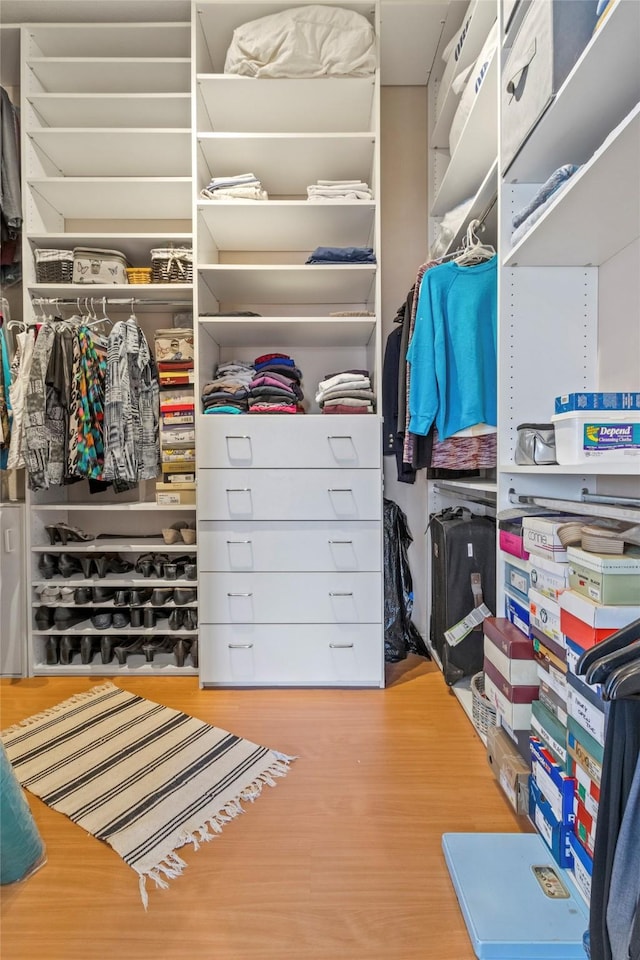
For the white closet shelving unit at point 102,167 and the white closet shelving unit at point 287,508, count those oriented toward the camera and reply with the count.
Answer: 2

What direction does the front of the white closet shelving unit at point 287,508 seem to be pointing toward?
toward the camera

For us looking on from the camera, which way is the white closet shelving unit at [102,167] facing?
facing the viewer

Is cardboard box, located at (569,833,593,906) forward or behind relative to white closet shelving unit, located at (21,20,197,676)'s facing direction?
forward

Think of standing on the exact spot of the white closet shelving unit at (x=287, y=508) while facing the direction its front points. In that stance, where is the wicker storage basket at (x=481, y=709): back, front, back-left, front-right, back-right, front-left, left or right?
front-left

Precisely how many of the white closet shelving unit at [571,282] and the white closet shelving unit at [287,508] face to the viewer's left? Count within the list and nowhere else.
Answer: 1

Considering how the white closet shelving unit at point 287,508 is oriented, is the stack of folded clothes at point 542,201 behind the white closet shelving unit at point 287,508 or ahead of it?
ahead

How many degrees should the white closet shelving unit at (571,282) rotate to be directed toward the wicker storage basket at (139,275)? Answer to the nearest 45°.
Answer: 0° — it already faces it

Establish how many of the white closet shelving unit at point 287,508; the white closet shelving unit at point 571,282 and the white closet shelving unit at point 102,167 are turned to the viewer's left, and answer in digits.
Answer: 1

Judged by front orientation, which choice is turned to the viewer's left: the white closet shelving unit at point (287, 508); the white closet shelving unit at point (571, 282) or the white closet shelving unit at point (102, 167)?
the white closet shelving unit at point (571, 282)

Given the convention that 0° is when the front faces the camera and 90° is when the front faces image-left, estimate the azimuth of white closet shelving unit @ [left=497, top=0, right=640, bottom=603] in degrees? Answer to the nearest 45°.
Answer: approximately 90°

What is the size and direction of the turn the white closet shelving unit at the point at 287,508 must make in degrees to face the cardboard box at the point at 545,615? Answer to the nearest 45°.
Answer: approximately 45° to its left
